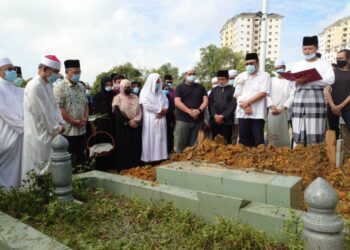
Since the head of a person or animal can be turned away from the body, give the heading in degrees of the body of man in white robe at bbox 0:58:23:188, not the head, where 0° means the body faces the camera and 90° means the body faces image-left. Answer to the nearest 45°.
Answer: approximately 315°

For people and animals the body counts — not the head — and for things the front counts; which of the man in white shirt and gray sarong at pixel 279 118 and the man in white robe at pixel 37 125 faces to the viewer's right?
the man in white robe at pixel 37 125

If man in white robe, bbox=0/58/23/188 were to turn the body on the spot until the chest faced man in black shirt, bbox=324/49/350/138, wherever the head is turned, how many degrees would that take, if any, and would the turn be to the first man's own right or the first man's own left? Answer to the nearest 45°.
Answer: approximately 45° to the first man's own left

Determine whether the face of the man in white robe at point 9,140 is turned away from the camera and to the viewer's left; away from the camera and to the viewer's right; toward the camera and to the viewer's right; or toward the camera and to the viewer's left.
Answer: toward the camera and to the viewer's right

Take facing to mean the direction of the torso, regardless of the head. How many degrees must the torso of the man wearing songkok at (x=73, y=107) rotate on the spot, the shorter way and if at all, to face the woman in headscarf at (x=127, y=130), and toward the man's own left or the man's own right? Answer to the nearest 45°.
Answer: approximately 90° to the man's own left

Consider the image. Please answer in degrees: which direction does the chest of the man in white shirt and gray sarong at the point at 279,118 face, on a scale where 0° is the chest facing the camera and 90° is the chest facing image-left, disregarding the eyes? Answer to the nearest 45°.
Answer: approximately 0°

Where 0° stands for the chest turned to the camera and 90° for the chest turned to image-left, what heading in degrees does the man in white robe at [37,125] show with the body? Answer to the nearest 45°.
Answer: approximately 270°

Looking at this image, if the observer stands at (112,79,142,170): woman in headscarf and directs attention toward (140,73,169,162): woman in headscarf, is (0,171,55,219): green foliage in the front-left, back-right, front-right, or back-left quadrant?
back-right

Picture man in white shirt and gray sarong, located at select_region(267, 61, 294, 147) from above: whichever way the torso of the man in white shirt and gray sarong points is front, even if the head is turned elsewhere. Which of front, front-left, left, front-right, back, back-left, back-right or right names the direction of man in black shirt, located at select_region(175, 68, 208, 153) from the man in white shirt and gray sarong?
front-right
